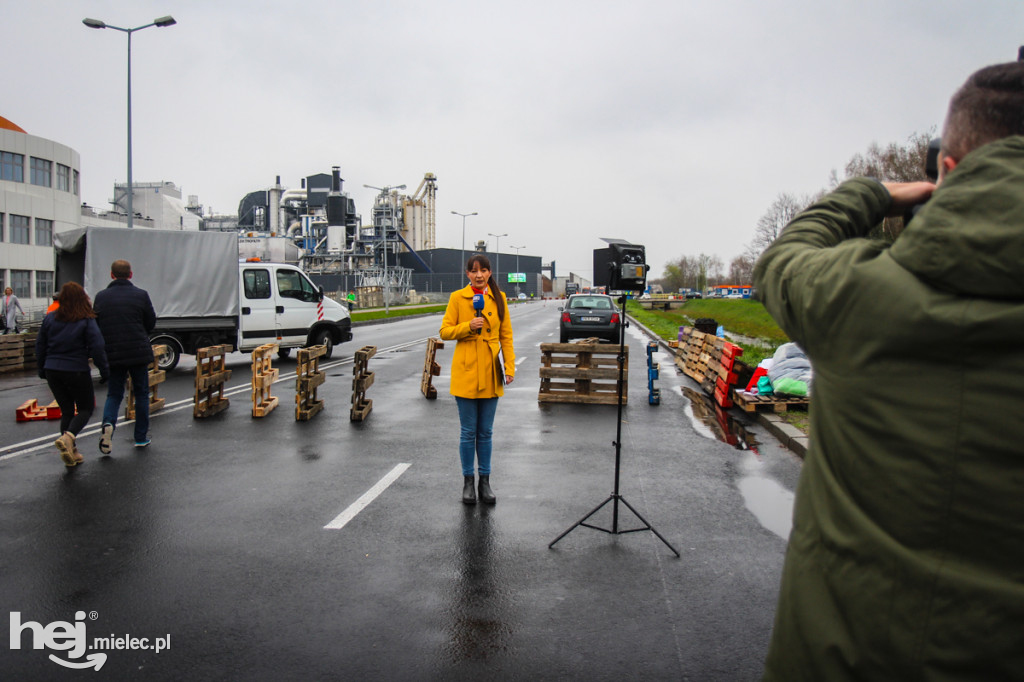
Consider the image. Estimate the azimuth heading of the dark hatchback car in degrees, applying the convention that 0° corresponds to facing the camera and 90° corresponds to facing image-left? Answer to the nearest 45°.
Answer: approximately 180°

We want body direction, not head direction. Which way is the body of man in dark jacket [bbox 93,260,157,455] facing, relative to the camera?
away from the camera

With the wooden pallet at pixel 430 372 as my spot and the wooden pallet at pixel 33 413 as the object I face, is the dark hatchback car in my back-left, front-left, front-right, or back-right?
back-right

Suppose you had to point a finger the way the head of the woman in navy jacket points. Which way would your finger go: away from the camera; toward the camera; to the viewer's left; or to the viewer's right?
away from the camera

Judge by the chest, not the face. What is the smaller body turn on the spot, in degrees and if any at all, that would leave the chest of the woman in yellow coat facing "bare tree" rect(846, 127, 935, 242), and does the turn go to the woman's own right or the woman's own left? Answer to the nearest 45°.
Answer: approximately 135° to the woman's own left

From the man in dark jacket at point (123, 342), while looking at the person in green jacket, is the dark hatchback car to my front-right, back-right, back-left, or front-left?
back-left

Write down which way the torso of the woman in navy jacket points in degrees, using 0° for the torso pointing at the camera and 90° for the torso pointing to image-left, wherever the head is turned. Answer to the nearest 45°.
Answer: approximately 180°

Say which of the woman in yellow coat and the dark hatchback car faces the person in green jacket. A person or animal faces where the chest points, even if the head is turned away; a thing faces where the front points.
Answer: the woman in yellow coat

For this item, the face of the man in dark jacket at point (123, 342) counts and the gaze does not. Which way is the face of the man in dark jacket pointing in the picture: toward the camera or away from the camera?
away from the camera

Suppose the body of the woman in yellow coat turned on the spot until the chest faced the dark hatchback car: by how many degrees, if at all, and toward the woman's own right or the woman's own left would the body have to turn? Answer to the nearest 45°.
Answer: approximately 180°

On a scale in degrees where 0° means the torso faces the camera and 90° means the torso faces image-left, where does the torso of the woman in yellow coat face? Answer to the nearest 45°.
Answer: approximately 0°

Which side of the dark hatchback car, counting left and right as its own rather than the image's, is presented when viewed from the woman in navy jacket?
back
